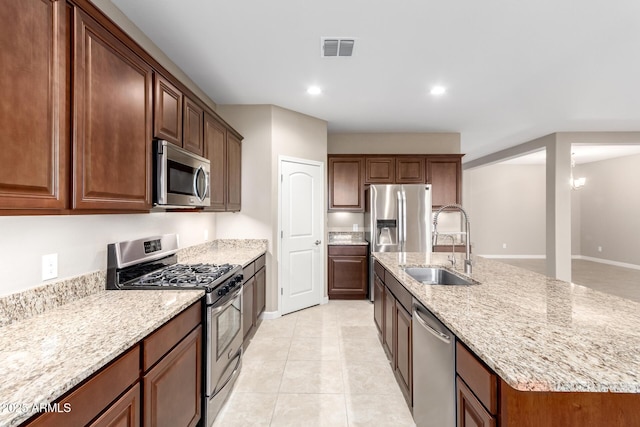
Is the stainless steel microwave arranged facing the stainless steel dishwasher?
yes

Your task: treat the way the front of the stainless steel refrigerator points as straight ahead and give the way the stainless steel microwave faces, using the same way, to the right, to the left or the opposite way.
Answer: to the left

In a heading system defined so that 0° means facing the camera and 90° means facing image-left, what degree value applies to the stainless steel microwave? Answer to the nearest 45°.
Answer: approximately 315°

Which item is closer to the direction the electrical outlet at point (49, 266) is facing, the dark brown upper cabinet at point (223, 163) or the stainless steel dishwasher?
the stainless steel dishwasher

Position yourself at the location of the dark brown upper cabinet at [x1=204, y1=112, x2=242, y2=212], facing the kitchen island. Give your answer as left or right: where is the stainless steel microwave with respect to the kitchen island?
right

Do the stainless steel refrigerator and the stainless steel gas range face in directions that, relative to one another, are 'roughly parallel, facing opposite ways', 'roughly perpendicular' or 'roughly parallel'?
roughly perpendicular

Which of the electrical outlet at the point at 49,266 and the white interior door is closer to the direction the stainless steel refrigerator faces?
the electrical outlet

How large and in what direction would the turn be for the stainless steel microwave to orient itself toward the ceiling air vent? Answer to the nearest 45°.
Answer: approximately 45° to its left

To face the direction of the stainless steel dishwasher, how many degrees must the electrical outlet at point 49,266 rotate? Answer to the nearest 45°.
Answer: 0° — it already faces it

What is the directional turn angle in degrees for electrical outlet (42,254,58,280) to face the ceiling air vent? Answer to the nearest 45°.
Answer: approximately 45° to its left

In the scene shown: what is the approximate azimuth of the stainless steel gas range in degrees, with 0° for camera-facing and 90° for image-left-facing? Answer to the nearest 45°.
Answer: approximately 315°
